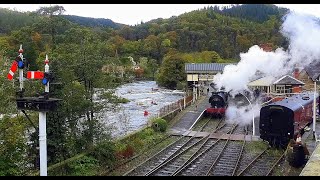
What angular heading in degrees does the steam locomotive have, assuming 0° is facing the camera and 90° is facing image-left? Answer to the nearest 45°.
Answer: approximately 45°

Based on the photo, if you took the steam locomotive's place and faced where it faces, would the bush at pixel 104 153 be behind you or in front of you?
in front

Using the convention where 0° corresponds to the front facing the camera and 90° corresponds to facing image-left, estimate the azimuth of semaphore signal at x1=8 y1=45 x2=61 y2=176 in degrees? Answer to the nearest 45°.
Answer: approximately 0°

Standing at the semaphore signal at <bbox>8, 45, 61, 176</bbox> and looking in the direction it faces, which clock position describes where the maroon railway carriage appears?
The maroon railway carriage is roughly at 8 o'clock from the semaphore signal.

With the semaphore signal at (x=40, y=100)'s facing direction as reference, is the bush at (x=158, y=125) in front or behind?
behind

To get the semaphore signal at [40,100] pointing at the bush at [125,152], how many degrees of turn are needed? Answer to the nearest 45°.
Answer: approximately 135° to its left

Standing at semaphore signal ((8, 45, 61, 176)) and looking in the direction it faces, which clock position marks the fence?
The fence is roughly at 7 o'clock from the semaphore signal.
